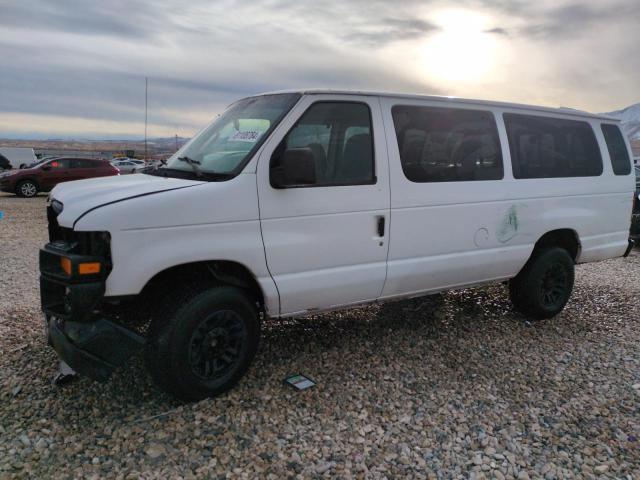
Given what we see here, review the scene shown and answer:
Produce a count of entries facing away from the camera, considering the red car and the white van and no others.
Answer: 0

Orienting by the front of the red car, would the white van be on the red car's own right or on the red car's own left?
on the red car's own left

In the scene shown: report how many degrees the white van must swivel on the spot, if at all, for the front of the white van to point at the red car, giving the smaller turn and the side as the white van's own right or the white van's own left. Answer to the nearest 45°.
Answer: approximately 90° to the white van's own right

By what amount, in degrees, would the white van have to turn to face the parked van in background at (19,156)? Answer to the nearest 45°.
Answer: approximately 90° to its right

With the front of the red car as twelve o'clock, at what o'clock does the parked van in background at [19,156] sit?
The parked van in background is roughly at 3 o'clock from the red car.

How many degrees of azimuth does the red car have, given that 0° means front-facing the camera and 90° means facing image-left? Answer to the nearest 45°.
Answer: approximately 90°

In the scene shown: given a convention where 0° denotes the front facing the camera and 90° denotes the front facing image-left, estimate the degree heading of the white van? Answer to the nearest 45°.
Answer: approximately 45°
